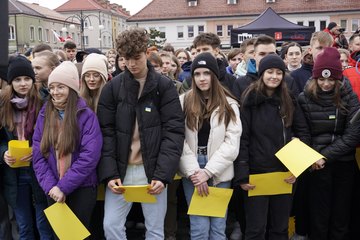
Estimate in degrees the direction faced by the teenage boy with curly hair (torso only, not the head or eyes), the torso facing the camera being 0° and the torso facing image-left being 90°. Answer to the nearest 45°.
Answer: approximately 0°

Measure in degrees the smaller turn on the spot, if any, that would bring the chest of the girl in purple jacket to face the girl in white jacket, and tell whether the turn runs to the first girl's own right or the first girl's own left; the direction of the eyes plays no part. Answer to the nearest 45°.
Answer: approximately 135° to the first girl's own left

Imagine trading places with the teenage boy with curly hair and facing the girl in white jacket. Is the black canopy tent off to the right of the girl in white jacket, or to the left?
left

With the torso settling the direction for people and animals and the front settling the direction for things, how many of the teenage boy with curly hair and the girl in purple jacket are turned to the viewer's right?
0

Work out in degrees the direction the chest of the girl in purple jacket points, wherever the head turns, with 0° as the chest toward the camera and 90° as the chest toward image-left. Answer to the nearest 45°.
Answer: approximately 45°

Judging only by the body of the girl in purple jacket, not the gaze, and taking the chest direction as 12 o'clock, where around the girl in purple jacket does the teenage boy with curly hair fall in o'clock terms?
The teenage boy with curly hair is roughly at 8 o'clock from the girl in purple jacket.
